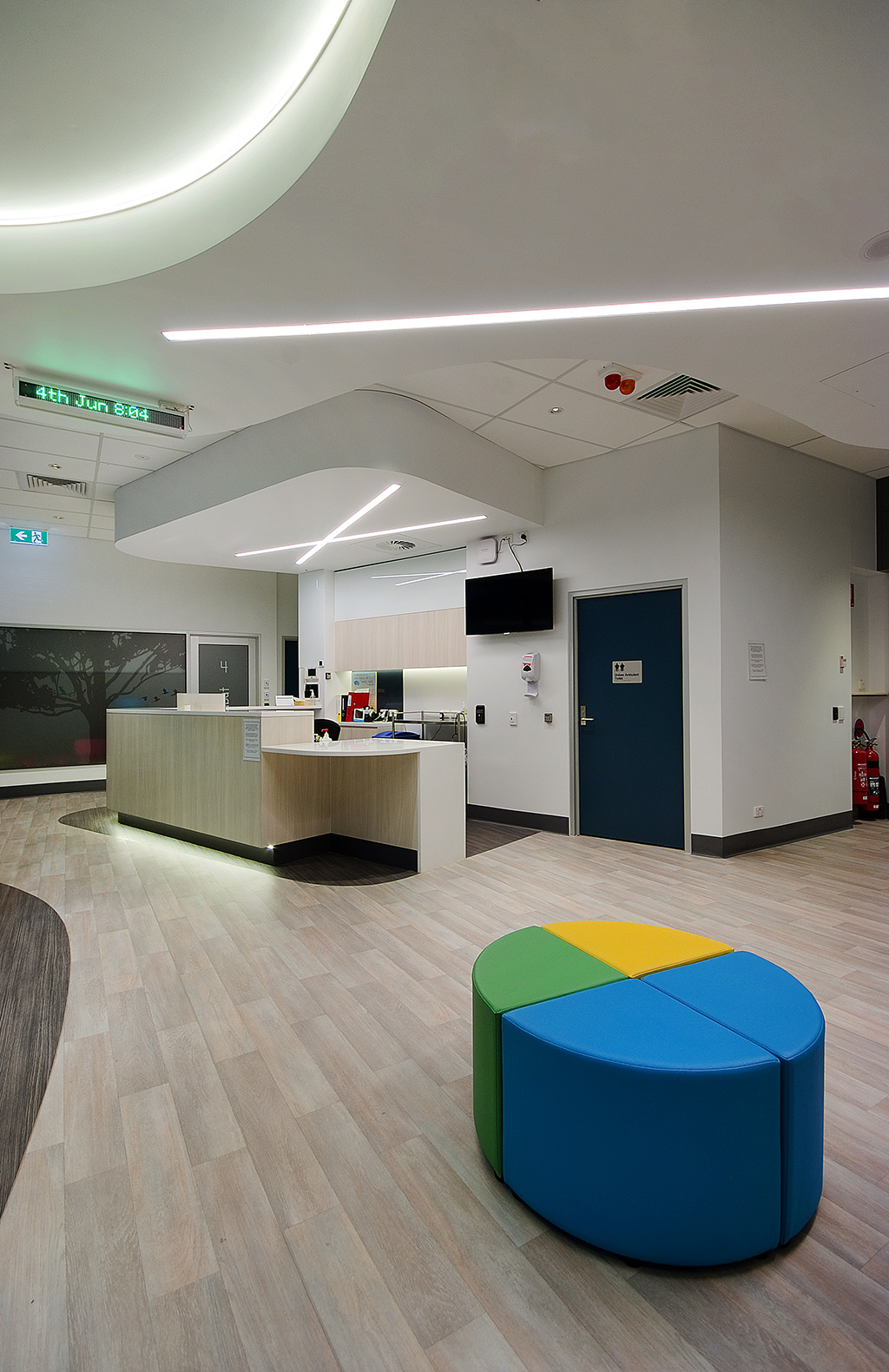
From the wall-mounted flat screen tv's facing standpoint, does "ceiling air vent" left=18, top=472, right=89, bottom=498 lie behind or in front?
in front

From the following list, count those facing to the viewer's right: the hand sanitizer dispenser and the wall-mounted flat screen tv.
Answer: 0

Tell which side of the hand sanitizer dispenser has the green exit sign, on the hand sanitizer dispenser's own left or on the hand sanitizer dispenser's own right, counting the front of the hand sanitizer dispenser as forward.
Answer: on the hand sanitizer dispenser's own right

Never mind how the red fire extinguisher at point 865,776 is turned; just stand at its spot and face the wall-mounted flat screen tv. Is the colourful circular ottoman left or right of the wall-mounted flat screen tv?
left

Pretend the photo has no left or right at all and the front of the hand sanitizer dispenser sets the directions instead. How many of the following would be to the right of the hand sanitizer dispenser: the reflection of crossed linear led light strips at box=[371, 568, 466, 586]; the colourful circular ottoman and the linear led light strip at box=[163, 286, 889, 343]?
1

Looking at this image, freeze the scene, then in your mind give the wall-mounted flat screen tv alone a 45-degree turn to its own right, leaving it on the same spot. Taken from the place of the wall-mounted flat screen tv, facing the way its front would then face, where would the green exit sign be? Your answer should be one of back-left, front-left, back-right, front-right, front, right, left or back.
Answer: front

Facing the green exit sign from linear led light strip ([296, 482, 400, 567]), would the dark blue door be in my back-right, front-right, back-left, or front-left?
back-right

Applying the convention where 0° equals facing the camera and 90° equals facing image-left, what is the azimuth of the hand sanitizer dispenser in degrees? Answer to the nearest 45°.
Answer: approximately 45°

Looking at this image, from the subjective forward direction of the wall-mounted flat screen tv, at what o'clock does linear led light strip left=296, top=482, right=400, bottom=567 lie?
The linear led light strip is roughly at 1 o'clock from the wall-mounted flat screen tv.

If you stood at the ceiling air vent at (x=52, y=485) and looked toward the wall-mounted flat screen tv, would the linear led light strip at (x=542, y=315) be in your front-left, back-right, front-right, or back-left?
front-right

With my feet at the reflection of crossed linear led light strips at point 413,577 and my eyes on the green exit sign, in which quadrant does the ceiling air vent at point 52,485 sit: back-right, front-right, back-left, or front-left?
front-left

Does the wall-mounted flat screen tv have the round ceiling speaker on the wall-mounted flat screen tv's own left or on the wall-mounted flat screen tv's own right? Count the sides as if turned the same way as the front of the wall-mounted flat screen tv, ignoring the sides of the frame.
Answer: on the wall-mounted flat screen tv's own left

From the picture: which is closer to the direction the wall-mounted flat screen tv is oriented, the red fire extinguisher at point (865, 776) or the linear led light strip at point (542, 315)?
the linear led light strip

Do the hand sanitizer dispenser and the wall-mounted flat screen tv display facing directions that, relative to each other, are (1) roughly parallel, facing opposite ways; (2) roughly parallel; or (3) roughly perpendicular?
roughly parallel

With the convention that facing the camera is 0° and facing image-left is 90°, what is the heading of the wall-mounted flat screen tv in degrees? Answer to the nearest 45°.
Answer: approximately 45°

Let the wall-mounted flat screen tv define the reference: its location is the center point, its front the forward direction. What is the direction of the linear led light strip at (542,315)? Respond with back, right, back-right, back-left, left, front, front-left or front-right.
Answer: front-left
